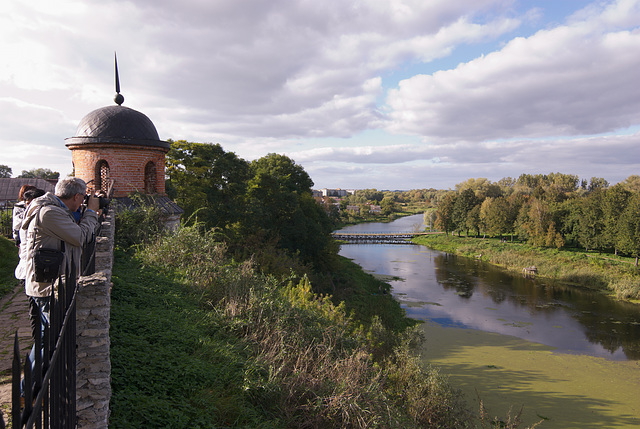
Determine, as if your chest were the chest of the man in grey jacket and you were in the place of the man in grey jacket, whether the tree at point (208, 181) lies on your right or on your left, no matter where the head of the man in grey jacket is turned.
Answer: on your left

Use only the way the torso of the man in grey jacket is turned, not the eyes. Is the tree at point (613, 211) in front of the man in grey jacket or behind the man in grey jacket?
in front

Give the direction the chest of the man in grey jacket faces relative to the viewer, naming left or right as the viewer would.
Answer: facing to the right of the viewer

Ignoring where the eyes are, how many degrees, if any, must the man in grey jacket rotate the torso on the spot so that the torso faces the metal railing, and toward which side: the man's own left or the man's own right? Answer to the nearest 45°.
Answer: approximately 90° to the man's own right

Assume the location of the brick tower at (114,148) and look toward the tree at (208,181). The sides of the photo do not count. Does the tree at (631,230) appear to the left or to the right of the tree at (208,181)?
right

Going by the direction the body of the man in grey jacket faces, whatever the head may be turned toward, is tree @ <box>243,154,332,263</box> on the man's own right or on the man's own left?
on the man's own left

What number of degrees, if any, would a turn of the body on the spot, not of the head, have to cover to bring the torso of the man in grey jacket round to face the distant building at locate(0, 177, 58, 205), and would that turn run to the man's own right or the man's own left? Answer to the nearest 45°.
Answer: approximately 90° to the man's own left
